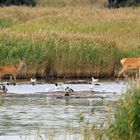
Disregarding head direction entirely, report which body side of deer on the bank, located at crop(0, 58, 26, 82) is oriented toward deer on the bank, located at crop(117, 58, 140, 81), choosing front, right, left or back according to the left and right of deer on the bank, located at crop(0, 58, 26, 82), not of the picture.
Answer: front

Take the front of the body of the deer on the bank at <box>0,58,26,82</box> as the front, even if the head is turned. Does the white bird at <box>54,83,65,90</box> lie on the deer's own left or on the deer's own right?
on the deer's own right

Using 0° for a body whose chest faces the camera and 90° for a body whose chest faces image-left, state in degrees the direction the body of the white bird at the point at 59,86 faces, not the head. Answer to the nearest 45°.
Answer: approximately 90°

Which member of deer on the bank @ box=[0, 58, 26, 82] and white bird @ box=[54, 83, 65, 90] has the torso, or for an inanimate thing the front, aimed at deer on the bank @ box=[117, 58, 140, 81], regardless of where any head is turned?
deer on the bank @ box=[0, 58, 26, 82]

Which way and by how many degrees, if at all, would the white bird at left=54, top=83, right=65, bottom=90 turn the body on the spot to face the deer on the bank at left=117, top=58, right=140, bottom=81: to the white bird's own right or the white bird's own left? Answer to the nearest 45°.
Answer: approximately 135° to the white bird's own right

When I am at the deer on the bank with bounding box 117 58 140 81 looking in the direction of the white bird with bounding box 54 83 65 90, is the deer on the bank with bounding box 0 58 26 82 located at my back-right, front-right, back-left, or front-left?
front-right

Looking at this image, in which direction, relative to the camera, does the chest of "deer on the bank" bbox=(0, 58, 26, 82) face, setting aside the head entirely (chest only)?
to the viewer's right

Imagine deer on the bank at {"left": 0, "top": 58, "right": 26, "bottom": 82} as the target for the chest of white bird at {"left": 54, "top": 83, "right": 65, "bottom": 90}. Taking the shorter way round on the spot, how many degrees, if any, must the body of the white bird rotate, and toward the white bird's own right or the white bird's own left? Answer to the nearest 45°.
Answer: approximately 45° to the white bird's own right

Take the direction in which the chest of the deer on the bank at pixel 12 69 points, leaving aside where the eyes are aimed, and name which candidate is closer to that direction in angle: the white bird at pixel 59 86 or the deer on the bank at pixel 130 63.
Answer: the deer on the bank
